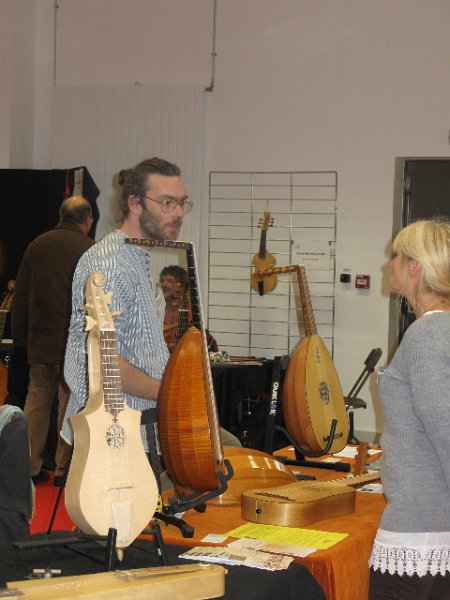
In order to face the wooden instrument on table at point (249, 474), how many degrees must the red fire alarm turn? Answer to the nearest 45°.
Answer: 0° — it already faces it

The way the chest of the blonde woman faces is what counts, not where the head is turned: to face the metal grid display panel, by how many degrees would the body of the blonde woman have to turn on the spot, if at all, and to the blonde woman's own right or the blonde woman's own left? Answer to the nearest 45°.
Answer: approximately 90° to the blonde woman's own right

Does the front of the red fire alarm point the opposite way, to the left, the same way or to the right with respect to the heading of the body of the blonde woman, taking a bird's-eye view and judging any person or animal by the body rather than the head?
to the left

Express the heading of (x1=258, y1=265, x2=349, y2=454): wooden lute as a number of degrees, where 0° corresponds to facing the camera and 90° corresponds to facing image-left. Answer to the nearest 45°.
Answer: approximately 315°

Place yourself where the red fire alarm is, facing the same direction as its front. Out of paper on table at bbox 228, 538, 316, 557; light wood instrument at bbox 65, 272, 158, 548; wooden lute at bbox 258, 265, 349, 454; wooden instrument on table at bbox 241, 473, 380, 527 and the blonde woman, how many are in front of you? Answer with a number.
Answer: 5

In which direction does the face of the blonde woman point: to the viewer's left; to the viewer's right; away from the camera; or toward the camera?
to the viewer's left

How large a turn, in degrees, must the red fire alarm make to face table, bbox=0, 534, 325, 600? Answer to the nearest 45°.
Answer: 0° — it already faces it

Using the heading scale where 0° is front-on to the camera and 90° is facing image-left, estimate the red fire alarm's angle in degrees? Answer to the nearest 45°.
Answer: approximately 0°

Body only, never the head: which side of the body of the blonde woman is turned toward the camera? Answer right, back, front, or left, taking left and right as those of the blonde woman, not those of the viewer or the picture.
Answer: left
